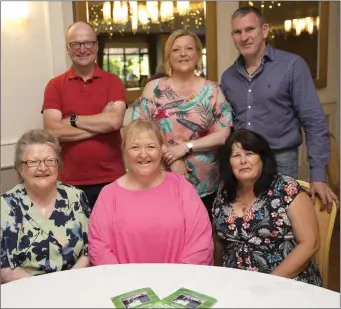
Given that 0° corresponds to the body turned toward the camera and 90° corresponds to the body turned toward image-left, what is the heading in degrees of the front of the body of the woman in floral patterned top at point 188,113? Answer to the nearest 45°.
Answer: approximately 0°

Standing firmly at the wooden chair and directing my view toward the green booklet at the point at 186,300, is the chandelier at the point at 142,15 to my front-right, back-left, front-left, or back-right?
back-right

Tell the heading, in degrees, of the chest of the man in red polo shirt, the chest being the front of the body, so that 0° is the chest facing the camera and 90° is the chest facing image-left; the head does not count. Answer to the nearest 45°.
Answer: approximately 0°

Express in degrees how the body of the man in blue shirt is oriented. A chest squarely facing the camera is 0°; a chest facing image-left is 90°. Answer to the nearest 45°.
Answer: approximately 45°

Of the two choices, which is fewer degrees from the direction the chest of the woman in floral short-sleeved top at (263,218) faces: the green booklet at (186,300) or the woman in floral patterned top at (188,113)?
the green booklet

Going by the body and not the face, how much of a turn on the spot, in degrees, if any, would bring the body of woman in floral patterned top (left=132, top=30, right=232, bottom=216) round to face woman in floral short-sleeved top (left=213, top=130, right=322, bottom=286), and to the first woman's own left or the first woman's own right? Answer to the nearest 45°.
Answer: approximately 45° to the first woman's own left
